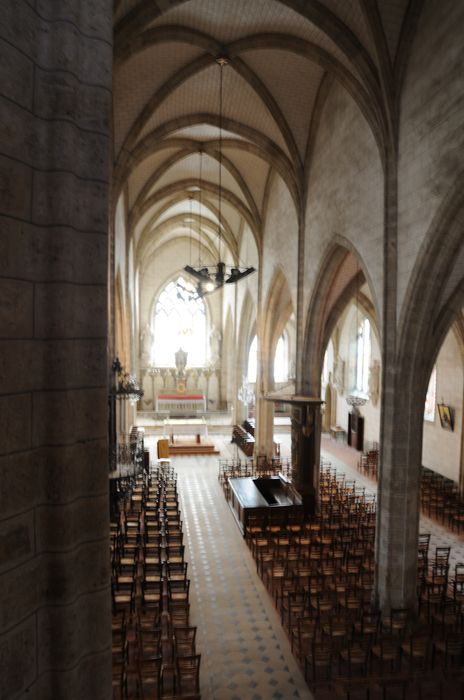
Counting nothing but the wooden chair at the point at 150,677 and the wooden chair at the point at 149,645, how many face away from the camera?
2

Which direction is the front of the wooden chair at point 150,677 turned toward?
away from the camera

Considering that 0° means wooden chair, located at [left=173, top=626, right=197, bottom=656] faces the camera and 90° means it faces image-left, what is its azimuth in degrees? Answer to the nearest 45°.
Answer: approximately 180°

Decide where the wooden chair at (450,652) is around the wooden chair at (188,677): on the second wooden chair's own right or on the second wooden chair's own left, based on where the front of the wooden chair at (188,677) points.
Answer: on the second wooden chair's own right

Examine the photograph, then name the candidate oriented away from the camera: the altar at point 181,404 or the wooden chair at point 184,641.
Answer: the wooden chair

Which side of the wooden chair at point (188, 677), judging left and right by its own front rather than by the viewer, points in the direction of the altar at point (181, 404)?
front

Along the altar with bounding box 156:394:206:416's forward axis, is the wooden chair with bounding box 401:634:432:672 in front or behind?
in front

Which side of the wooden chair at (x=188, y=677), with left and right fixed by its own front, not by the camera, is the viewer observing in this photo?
back

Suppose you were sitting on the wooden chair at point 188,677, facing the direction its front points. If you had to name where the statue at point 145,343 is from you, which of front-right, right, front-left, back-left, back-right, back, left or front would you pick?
front

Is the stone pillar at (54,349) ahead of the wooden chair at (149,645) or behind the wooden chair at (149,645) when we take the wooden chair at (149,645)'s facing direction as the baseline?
behind

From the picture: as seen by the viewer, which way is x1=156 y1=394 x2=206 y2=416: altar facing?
toward the camera

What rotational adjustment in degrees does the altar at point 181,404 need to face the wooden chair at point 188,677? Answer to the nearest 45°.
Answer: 0° — it already faces it

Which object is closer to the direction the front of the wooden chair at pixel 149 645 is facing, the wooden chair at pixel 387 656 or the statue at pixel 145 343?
the statue

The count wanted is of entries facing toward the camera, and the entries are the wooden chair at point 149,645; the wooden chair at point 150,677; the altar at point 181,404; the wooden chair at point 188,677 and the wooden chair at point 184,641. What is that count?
1

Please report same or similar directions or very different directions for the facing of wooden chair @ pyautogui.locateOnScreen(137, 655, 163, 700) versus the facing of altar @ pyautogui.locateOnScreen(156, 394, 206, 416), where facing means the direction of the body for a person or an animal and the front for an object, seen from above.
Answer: very different directions

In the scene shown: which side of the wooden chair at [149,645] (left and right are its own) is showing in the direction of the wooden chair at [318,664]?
right

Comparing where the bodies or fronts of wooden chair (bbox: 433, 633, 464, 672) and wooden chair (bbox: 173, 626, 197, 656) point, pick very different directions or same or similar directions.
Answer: same or similar directions
